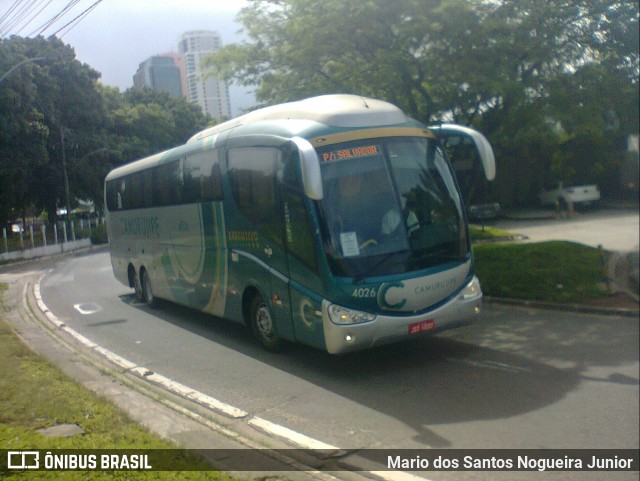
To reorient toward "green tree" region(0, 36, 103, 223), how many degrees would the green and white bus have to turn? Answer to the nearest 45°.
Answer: approximately 135° to its right

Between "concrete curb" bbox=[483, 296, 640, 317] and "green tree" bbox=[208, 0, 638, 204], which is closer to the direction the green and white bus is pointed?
the concrete curb

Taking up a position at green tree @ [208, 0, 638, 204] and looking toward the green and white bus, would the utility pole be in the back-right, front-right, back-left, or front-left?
front-right

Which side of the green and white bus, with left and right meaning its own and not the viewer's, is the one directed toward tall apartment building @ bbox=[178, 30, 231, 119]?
back

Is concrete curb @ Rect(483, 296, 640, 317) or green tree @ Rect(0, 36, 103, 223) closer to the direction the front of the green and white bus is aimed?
the concrete curb

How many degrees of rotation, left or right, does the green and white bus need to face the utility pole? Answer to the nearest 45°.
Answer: approximately 180°

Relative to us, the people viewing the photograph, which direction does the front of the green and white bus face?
facing the viewer and to the right of the viewer

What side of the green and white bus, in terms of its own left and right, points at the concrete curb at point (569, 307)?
left
